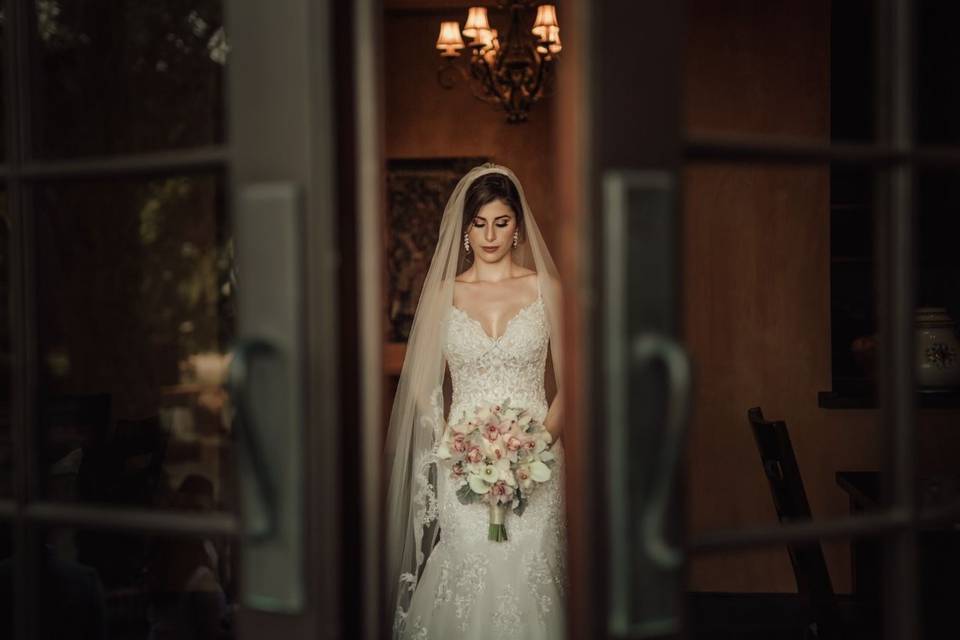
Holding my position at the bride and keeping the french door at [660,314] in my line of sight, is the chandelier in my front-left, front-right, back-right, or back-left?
back-left

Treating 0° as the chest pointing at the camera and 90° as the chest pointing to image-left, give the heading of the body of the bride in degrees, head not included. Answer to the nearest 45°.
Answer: approximately 0°

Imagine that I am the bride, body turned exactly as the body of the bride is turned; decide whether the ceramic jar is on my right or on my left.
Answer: on my left

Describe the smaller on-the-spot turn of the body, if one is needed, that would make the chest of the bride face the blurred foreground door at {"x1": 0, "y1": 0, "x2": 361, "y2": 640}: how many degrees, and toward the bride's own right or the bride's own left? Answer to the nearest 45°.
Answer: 0° — they already face it

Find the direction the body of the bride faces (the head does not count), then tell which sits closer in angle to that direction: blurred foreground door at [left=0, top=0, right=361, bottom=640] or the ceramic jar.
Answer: the blurred foreground door

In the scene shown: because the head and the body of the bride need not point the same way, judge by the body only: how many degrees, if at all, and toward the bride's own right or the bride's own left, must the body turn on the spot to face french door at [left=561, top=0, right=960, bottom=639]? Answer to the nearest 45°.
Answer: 0° — they already face it
